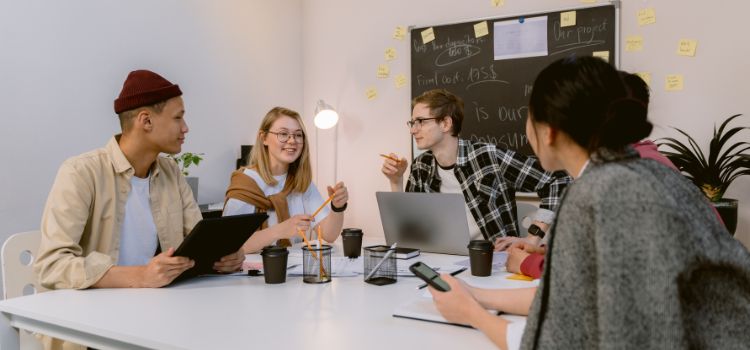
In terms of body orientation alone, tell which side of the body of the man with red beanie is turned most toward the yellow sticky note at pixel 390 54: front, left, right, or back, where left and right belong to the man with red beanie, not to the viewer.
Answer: left

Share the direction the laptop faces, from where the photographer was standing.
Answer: facing away from the viewer and to the right of the viewer

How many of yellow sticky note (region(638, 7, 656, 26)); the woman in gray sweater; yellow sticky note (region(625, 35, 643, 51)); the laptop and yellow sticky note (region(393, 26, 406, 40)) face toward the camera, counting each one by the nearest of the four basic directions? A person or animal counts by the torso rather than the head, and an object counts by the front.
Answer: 3

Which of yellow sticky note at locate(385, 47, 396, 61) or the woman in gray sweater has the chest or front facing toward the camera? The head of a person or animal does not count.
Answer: the yellow sticky note

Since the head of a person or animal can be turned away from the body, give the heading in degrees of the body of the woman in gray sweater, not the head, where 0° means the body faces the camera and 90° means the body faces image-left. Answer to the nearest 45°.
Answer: approximately 135°

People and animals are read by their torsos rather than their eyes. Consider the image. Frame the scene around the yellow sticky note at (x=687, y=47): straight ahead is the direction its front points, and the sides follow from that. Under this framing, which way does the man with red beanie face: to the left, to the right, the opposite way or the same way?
to the left

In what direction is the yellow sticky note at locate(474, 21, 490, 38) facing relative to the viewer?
toward the camera

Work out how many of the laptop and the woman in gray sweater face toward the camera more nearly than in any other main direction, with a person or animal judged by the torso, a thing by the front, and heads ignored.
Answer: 0

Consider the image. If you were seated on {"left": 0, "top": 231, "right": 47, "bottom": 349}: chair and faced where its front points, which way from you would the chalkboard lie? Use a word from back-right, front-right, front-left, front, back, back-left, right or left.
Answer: front-left

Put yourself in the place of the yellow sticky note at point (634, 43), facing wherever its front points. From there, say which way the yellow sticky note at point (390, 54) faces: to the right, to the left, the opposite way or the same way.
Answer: the same way

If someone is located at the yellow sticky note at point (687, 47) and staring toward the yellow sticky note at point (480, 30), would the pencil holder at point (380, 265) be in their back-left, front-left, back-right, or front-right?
front-left

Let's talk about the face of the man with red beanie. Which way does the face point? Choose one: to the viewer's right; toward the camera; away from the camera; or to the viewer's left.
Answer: to the viewer's right

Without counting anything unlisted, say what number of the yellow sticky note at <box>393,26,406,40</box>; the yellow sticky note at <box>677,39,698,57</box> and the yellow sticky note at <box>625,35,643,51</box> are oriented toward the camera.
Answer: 3

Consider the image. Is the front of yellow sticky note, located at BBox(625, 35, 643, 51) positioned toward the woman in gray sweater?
yes

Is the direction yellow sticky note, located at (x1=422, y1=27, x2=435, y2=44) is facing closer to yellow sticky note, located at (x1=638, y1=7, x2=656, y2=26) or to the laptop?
the laptop

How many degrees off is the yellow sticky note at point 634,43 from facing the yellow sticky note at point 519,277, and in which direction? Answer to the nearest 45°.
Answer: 0° — it already faces it

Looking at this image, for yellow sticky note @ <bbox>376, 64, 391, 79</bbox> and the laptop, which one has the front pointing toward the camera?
the yellow sticky note

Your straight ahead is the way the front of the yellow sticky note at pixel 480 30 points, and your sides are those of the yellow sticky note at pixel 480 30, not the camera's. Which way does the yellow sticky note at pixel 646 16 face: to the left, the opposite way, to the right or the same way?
the same way

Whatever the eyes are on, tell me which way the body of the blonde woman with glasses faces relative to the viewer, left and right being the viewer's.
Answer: facing the viewer and to the right of the viewer

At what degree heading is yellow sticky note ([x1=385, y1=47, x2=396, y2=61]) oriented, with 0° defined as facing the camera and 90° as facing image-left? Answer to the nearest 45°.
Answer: approximately 0°

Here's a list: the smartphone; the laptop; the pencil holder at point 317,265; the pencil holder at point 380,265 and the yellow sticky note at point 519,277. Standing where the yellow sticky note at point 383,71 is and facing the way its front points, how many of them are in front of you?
5
